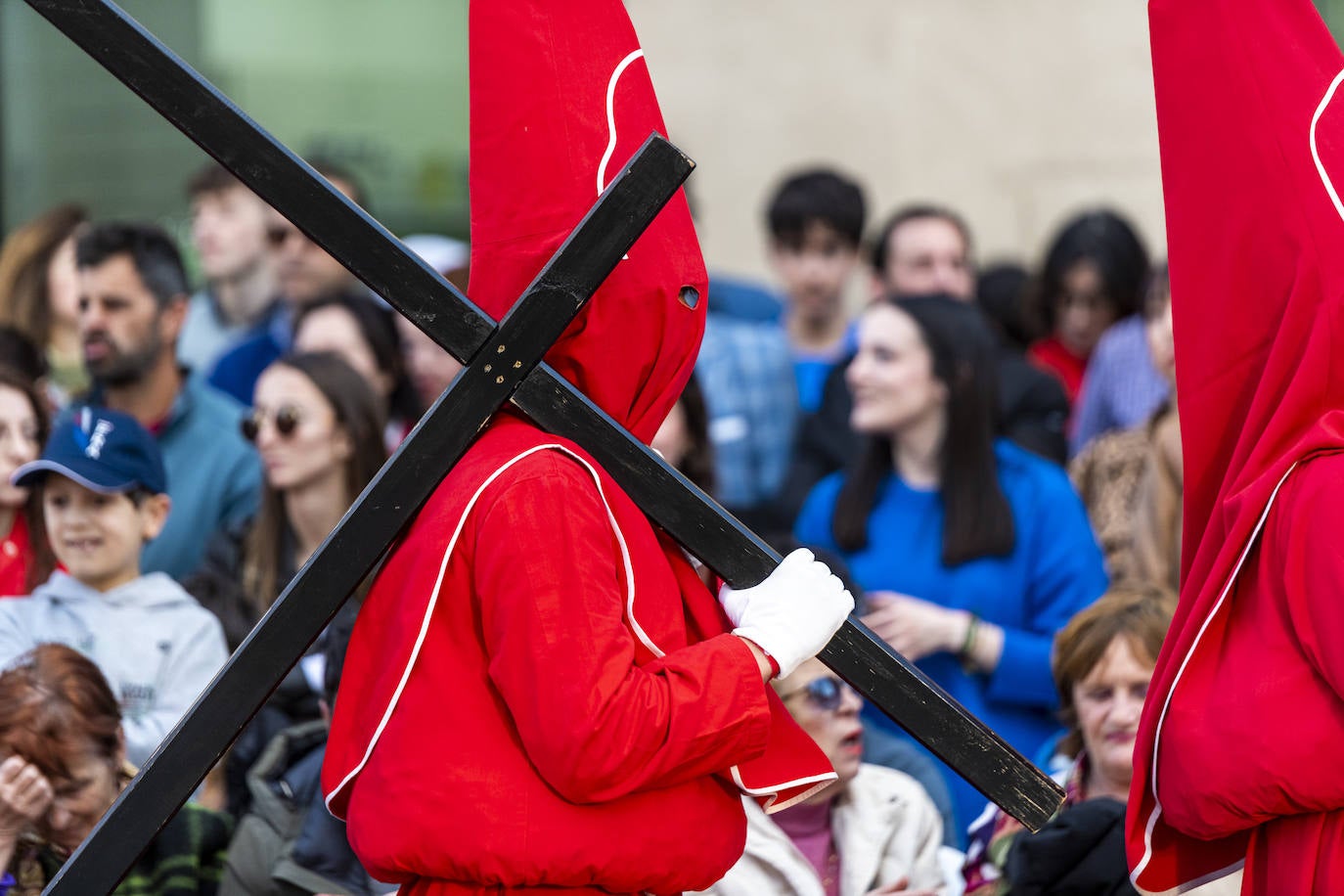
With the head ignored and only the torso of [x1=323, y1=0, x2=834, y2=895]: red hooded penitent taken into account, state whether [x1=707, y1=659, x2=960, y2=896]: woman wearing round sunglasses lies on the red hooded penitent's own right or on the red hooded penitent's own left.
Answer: on the red hooded penitent's own left

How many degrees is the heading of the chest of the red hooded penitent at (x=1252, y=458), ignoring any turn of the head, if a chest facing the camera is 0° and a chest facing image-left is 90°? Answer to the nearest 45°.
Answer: approximately 270°

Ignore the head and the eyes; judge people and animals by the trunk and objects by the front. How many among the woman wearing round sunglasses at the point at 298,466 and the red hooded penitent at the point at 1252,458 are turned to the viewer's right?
1

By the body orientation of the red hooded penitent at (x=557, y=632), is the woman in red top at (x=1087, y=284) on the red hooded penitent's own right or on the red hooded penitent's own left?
on the red hooded penitent's own left

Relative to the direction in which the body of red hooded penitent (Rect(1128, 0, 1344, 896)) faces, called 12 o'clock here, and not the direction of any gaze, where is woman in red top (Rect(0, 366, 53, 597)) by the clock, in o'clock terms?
The woman in red top is roughly at 7 o'clock from the red hooded penitent.

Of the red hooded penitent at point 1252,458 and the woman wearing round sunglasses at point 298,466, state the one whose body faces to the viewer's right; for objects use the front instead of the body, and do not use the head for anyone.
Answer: the red hooded penitent

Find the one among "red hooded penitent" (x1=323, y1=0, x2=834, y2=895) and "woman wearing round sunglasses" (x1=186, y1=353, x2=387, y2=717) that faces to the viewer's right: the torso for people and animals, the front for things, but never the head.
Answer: the red hooded penitent

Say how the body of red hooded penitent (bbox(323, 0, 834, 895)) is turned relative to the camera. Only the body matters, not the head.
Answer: to the viewer's right

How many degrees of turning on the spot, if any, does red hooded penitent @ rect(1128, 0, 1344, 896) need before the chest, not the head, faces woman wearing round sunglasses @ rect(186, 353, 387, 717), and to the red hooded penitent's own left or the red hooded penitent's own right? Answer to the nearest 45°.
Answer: approximately 135° to the red hooded penitent's own left

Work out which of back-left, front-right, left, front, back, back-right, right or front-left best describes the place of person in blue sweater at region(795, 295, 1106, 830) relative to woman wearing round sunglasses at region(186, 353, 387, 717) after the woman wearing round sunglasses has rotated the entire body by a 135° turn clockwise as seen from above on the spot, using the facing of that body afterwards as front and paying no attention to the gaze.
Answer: right
